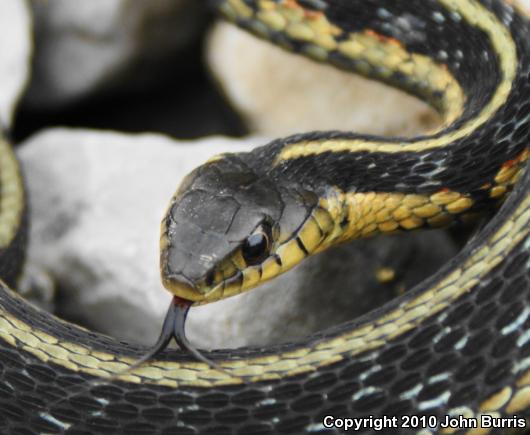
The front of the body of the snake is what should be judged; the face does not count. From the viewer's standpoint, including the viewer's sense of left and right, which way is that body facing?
facing the viewer and to the left of the viewer
